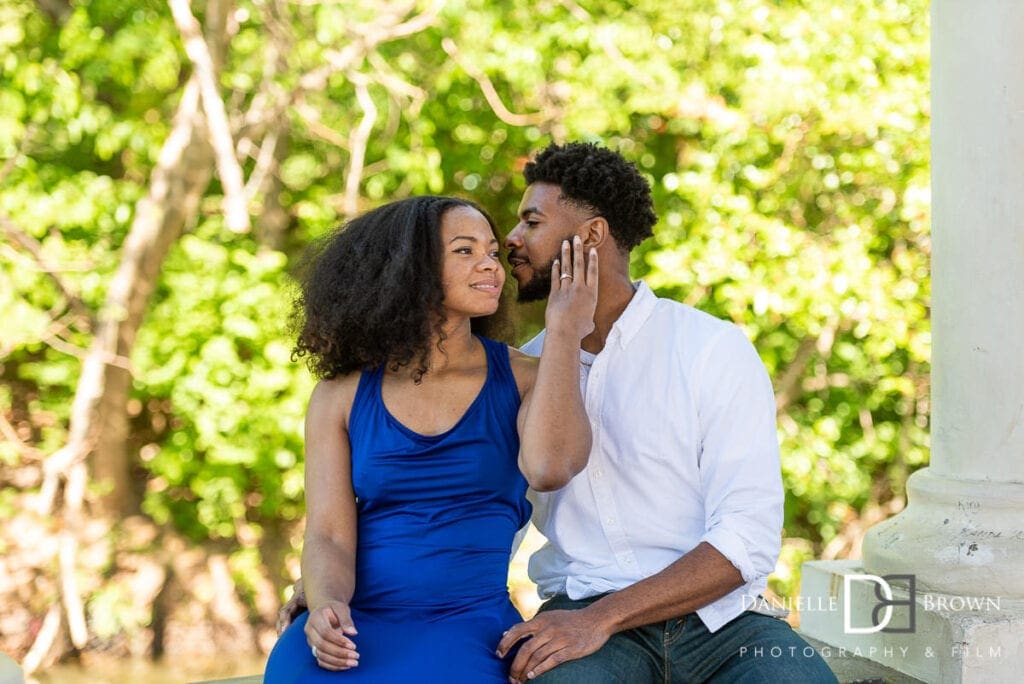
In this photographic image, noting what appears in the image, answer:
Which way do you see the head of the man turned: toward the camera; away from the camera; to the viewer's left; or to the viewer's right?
to the viewer's left

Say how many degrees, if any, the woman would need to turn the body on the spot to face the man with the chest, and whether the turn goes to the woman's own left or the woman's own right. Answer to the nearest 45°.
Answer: approximately 90° to the woman's own left

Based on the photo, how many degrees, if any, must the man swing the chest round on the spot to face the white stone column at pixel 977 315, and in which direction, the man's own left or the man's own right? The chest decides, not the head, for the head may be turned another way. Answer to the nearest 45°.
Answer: approximately 180°

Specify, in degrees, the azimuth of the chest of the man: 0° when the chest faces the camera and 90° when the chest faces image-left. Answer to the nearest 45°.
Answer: approximately 45°

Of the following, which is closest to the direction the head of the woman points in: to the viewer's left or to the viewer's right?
to the viewer's right

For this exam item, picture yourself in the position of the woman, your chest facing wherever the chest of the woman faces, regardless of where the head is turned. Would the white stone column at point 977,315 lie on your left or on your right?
on your left

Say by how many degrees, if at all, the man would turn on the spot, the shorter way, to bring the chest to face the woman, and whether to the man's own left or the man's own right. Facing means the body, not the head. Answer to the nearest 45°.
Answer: approximately 45° to the man's own right

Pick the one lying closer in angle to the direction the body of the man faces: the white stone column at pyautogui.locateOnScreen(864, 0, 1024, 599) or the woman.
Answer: the woman
